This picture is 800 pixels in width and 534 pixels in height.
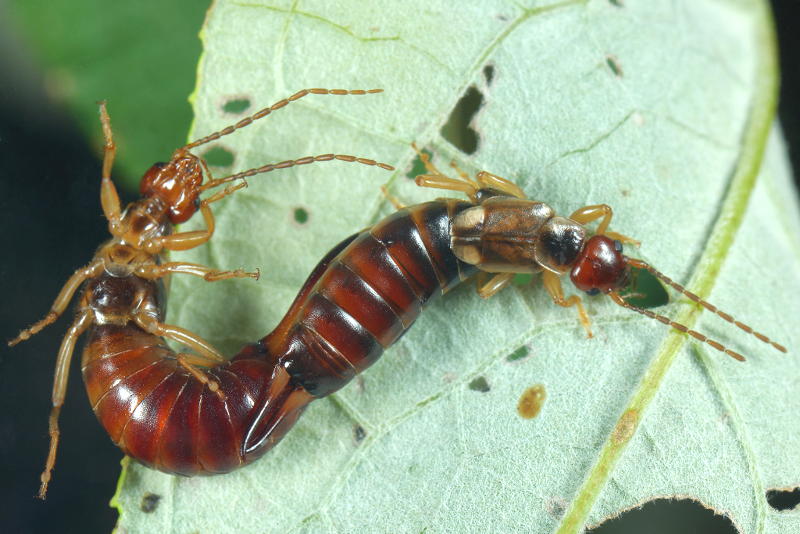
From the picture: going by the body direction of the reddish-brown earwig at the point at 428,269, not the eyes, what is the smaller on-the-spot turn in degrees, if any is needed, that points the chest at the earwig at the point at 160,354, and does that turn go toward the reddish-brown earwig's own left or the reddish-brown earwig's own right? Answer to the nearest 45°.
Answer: approximately 135° to the reddish-brown earwig's own right

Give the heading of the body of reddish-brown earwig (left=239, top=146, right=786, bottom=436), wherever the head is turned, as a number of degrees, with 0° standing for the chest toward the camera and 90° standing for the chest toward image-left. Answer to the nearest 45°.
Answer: approximately 270°

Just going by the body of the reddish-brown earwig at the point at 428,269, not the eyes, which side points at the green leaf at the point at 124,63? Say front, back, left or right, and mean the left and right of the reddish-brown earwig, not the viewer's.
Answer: back
